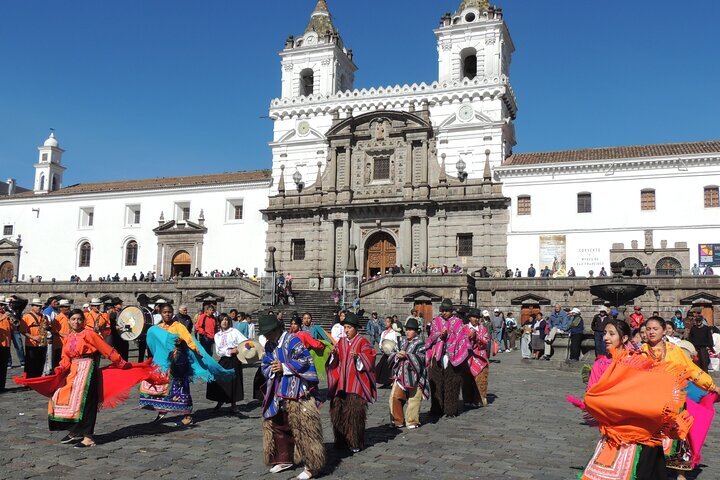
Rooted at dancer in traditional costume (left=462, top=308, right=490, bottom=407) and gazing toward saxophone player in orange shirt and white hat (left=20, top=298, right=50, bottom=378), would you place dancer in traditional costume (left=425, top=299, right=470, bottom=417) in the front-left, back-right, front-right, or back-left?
front-left

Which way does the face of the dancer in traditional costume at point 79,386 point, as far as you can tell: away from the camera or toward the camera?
toward the camera

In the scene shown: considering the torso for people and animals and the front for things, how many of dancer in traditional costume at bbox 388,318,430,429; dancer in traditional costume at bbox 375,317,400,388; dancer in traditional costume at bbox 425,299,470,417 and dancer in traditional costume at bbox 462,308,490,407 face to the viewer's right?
0

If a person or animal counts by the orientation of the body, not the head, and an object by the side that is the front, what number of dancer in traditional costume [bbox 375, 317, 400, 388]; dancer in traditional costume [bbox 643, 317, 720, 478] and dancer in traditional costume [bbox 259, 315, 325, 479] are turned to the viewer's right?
0

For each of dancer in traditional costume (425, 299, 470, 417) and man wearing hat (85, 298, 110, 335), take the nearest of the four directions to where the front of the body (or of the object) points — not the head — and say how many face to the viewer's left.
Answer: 0

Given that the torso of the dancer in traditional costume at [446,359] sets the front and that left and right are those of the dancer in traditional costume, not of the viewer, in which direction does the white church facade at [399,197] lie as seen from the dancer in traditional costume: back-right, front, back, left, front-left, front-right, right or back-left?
back

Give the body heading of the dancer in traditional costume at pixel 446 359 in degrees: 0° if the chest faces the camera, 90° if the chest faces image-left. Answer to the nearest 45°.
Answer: approximately 0°

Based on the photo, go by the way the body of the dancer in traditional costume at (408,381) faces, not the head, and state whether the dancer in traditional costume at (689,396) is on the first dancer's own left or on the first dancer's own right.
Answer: on the first dancer's own left

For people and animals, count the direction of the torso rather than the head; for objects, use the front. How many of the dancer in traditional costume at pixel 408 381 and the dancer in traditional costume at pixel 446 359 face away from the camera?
0

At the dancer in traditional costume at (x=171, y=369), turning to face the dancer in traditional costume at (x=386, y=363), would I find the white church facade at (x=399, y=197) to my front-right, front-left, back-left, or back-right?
front-left

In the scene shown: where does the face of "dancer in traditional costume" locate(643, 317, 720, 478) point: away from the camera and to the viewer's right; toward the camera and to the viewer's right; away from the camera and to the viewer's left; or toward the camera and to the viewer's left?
toward the camera and to the viewer's left

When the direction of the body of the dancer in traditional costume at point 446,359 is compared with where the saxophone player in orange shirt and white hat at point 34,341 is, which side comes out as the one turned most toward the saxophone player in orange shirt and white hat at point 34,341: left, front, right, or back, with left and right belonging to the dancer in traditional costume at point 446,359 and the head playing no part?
right

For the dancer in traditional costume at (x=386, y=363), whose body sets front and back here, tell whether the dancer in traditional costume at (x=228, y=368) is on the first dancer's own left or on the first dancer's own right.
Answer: on the first dancer's own right

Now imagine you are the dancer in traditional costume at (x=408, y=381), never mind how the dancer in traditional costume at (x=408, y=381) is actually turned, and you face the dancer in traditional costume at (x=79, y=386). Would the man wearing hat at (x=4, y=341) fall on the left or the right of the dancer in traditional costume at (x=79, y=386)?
right
